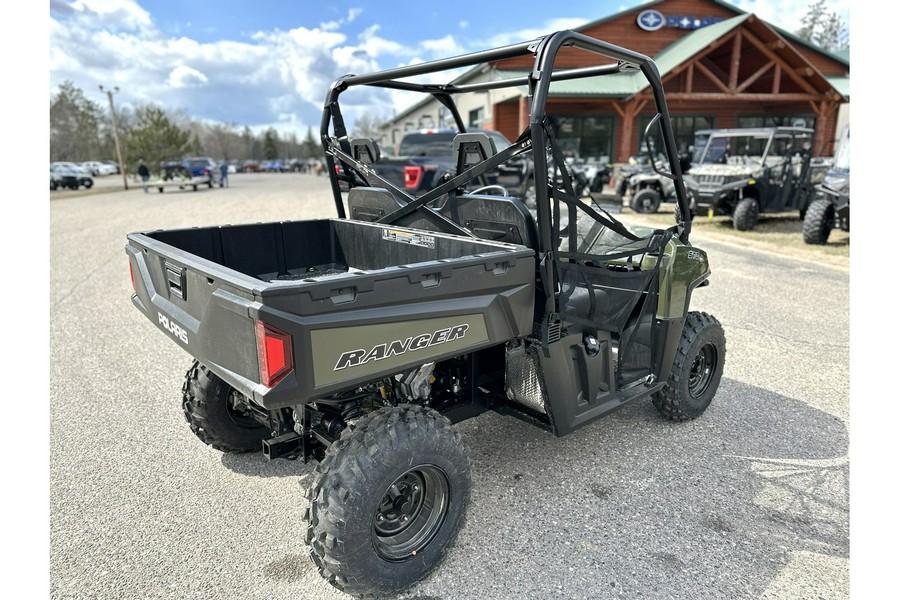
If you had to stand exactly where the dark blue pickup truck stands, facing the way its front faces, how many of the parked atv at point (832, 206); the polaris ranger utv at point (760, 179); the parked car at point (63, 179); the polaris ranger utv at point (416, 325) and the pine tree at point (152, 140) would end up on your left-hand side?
2

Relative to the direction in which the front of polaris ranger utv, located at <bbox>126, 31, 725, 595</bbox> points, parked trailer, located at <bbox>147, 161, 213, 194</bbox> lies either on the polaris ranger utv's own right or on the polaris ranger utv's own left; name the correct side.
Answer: on the polaris ranger utv's own left

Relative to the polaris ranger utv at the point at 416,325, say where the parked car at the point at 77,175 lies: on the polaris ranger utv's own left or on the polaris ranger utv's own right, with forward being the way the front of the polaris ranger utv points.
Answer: on the polaris ranger utv's own left

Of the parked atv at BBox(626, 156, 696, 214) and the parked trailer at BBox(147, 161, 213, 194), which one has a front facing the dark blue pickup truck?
the parked atv

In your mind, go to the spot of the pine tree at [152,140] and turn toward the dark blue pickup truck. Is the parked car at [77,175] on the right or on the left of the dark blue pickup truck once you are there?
right

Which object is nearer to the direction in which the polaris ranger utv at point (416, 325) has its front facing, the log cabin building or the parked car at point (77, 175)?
the log cabin building

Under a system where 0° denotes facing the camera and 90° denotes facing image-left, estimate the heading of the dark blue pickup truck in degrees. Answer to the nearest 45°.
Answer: approximately 225°

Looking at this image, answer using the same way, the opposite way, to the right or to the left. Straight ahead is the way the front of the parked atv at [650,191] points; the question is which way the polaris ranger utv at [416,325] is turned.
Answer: the opposite way
